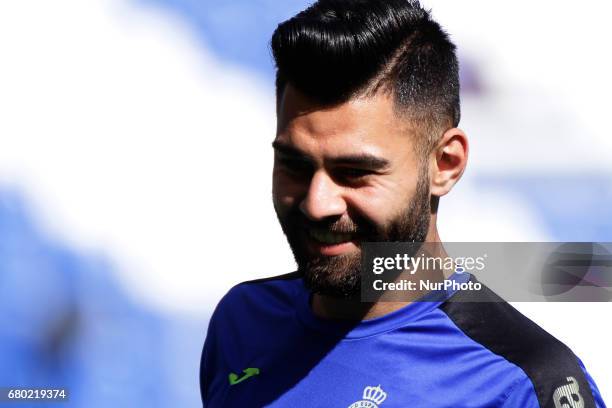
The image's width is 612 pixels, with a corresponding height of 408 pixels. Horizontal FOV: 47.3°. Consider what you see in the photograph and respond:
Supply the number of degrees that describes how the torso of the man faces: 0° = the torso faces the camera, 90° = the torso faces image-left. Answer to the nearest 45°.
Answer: approximately 45°
